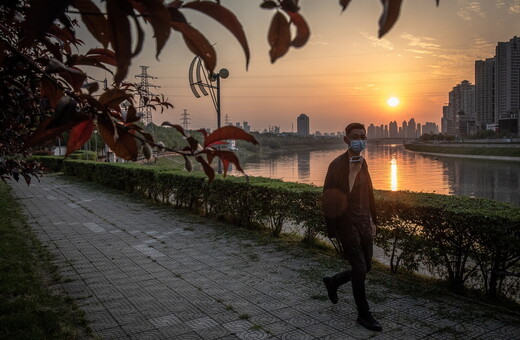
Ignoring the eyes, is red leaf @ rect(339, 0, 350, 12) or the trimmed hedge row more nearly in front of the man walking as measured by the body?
the red leaf

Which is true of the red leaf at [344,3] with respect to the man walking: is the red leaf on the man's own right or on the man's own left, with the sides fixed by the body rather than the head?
on the man's own right

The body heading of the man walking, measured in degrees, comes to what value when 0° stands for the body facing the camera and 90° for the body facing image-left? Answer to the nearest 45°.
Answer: approximately 315°
